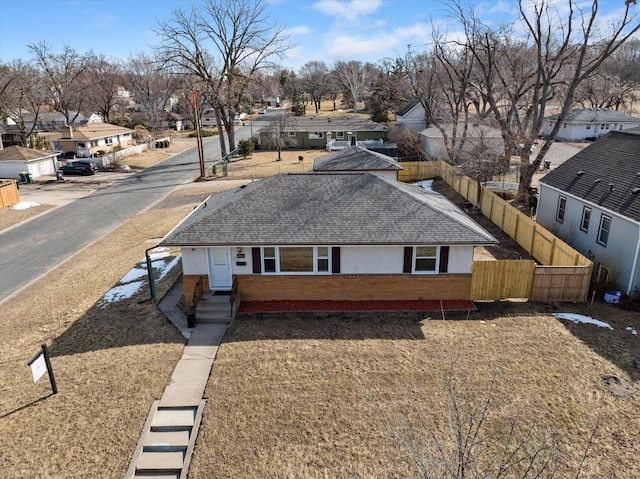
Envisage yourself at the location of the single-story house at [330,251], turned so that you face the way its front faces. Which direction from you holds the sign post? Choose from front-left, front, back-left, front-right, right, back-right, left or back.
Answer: front-right

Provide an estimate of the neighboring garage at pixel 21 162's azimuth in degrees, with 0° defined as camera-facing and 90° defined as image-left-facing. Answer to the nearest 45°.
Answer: approximately 315°

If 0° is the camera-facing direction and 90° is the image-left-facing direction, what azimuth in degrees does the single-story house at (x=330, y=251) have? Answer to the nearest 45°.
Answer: approximately 0°

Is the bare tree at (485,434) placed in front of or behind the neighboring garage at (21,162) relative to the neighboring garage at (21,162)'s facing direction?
in front

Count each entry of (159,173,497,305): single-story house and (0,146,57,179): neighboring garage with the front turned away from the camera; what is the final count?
0

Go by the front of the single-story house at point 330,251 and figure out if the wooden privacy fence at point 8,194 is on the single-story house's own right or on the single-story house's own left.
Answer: on the single-story house's own right

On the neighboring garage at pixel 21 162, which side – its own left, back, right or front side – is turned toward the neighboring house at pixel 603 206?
front

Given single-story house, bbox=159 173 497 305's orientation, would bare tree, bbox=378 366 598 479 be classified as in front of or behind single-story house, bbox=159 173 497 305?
in front

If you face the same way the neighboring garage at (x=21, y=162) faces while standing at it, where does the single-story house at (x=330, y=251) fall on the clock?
The single-story house is roughly at 1 o'clock from the neighboring garage.

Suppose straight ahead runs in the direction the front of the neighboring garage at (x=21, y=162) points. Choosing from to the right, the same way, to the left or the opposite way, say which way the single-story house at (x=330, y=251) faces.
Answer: to the right

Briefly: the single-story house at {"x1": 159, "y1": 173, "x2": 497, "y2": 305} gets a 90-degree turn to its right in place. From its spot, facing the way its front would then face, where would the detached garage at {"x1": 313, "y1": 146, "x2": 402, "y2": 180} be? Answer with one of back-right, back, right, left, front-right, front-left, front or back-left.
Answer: right

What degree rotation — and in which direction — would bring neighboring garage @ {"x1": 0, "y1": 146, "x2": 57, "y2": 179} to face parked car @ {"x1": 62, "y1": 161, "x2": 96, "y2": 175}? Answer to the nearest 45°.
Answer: approximately 45° to its left
